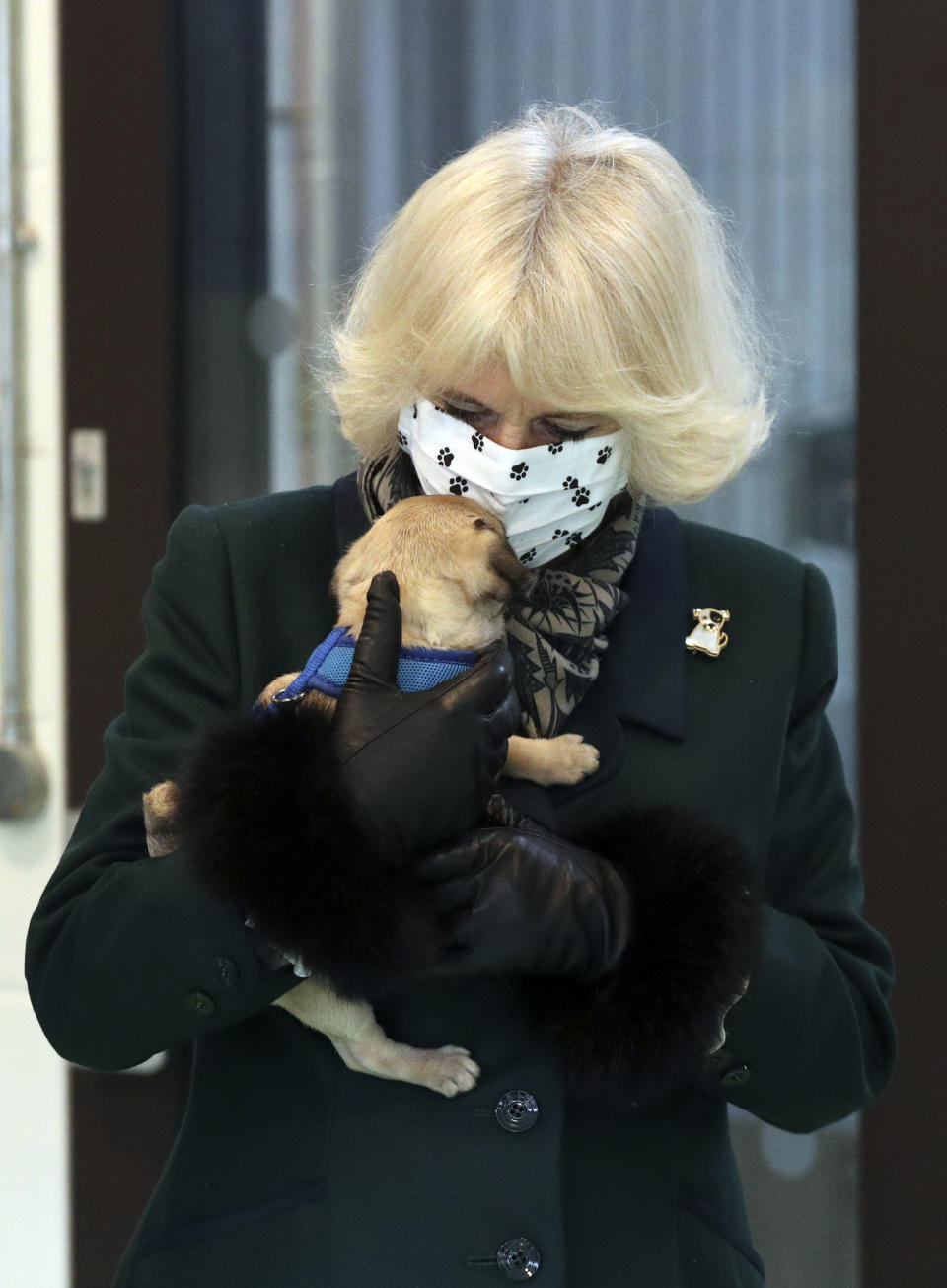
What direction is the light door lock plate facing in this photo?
toward the camera

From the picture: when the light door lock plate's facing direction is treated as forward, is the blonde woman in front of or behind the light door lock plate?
in front

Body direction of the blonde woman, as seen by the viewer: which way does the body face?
toward the camera
